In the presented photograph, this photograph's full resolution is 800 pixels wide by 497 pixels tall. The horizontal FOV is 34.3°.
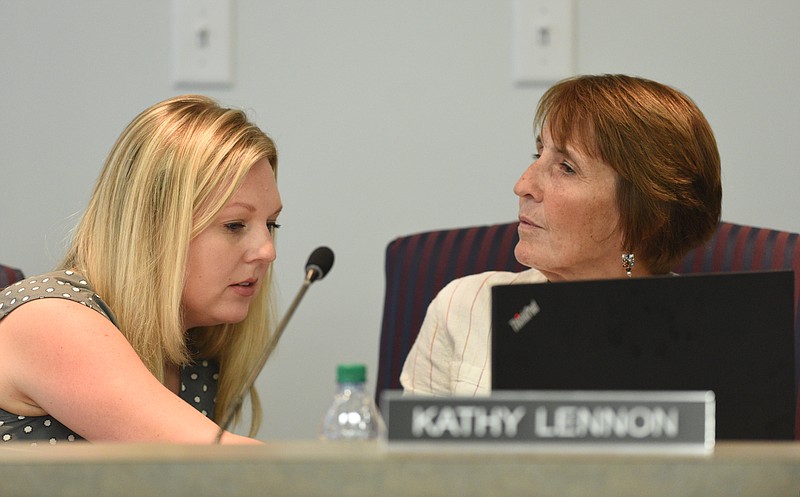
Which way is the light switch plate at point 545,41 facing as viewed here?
toward the camera

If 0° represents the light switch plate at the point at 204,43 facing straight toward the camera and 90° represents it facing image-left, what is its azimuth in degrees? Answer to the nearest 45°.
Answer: approximately 0°

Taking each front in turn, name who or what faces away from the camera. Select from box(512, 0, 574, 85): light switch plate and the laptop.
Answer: the laptop

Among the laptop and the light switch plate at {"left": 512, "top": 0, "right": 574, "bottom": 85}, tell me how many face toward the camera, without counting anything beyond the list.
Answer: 1

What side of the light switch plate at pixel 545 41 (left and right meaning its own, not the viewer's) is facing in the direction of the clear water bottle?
front

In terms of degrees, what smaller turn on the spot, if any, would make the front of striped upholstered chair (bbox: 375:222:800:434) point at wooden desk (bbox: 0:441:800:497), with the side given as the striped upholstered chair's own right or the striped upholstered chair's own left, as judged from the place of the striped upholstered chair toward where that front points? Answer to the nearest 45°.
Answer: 0° — it already faces it

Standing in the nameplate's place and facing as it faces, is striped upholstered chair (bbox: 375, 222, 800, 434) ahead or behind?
behind

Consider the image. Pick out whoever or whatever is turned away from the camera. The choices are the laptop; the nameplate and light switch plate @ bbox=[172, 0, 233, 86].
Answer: the laptop

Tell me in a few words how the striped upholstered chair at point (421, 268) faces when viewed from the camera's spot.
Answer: facing the viewer

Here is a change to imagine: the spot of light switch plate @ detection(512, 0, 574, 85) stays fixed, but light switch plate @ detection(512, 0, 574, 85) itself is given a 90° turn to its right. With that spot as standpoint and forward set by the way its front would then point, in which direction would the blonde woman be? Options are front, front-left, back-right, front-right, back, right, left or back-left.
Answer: front-left

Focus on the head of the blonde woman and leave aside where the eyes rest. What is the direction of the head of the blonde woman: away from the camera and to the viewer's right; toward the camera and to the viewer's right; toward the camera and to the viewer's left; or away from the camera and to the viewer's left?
toward the camera and to the viewer's right

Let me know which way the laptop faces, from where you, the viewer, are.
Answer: facing away from the viewer
